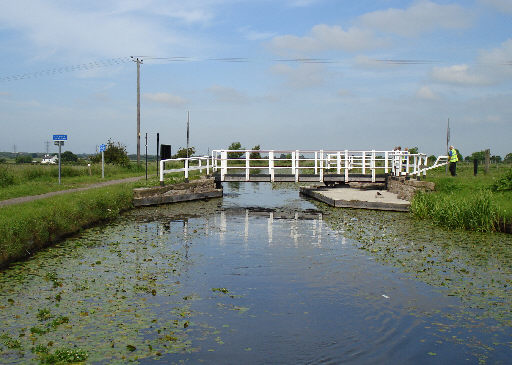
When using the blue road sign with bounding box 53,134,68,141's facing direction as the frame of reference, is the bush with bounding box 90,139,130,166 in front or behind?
behind

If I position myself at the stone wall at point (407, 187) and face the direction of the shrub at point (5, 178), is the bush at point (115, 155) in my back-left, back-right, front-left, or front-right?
front-right

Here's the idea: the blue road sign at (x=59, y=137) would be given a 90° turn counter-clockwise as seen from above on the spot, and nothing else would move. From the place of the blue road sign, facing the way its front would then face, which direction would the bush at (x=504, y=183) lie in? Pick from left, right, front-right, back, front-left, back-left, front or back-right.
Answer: front-right

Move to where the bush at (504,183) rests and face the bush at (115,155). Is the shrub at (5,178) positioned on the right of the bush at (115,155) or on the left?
left

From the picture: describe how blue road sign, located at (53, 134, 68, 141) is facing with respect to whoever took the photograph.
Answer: facing the viewer

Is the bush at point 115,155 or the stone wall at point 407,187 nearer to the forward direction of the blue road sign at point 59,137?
the stone wall

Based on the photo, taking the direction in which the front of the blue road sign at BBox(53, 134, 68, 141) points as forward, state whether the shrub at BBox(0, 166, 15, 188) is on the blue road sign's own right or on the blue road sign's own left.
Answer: on the blue road sign's own right

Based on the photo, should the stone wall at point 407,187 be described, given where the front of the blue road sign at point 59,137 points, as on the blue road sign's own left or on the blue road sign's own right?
on the blue road sign's own left
